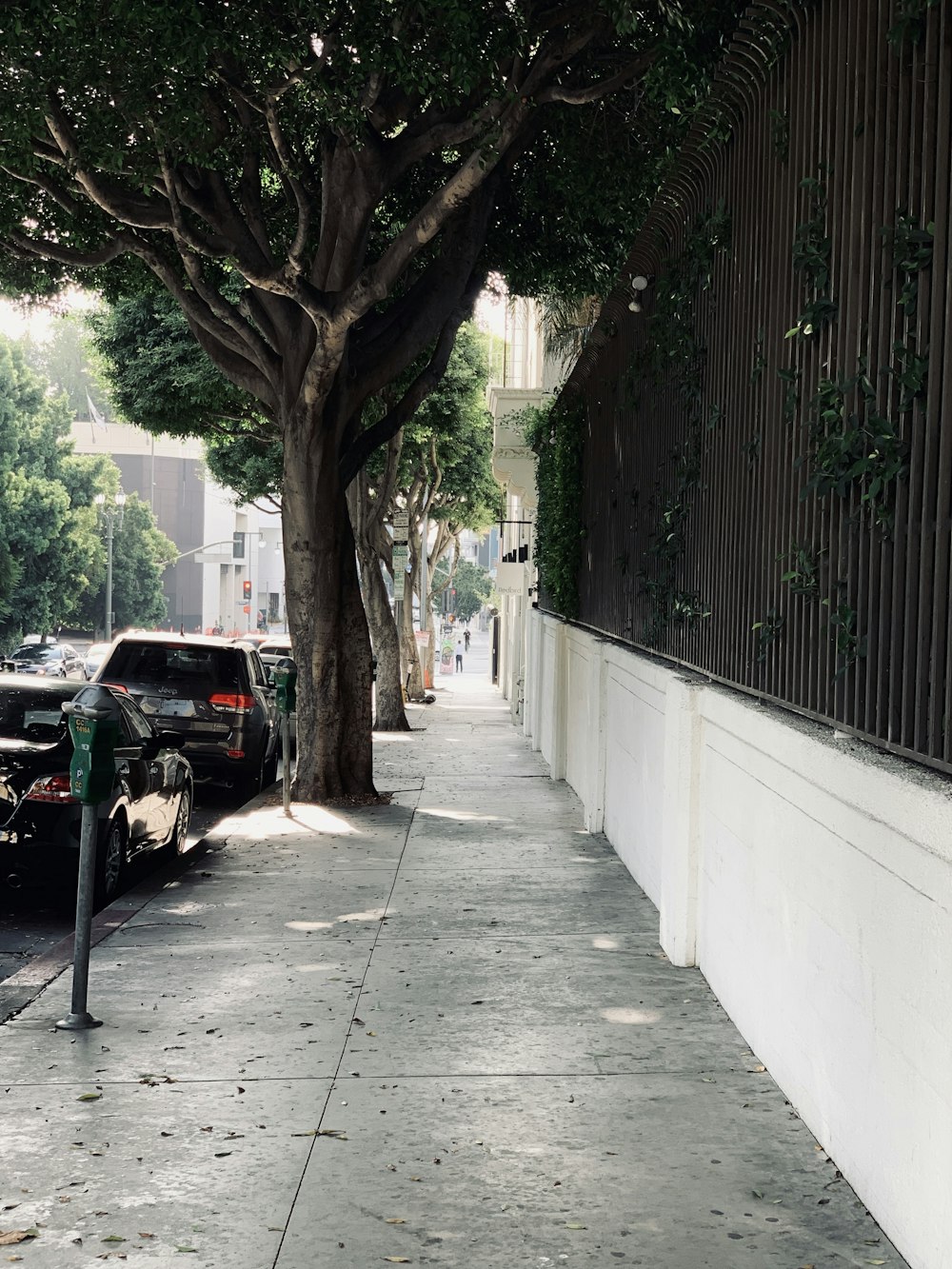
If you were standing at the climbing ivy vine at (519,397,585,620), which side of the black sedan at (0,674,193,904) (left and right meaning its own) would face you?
front

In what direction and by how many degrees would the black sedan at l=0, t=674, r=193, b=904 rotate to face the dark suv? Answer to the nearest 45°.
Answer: approximately 45° to its left

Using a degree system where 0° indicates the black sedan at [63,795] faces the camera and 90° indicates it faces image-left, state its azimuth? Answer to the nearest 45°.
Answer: approximately 225°

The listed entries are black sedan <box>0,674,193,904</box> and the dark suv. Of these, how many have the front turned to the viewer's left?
0

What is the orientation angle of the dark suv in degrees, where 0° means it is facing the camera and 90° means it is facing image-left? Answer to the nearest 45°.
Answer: approximately 180°

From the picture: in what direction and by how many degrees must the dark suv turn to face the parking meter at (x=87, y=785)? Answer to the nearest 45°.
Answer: approximately 180°

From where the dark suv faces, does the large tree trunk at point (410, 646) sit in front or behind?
in front

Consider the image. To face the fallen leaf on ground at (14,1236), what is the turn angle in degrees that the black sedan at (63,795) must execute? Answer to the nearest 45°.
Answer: approximately 135° to its right

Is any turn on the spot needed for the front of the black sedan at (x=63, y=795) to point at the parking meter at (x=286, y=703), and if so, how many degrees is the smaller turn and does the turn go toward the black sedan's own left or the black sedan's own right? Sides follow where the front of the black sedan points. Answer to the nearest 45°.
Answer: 0° — it already faces it

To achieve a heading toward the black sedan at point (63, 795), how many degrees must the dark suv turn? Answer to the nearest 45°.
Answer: approximately 180°

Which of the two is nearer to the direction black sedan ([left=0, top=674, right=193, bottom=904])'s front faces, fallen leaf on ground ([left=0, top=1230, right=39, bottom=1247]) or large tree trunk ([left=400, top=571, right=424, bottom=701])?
the large tree trunk
